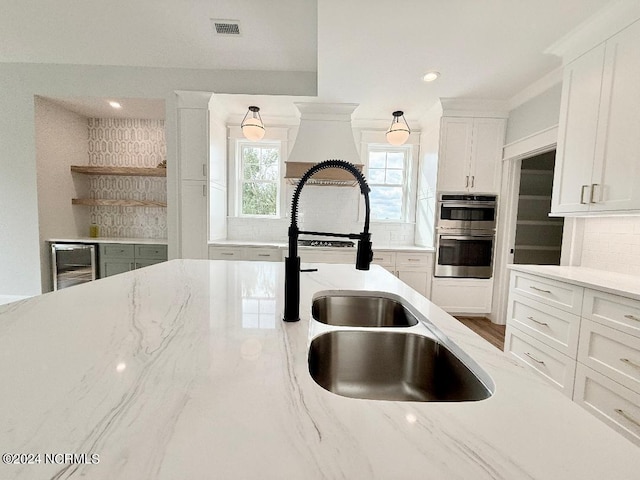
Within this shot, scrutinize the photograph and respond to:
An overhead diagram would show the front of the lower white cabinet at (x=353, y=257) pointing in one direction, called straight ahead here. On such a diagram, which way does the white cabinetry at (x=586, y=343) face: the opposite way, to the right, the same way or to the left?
to the right

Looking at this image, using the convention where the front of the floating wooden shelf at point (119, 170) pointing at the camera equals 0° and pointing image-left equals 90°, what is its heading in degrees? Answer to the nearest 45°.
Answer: approximately 0°

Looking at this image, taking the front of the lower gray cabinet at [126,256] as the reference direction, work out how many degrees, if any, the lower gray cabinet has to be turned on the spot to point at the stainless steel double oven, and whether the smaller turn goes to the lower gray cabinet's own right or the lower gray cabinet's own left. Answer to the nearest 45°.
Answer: approximately 45° to the lower gray cabinet's own left

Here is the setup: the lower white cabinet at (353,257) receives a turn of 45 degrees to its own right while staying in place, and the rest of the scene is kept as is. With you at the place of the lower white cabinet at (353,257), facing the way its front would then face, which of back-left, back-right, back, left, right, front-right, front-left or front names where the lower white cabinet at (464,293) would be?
back-left

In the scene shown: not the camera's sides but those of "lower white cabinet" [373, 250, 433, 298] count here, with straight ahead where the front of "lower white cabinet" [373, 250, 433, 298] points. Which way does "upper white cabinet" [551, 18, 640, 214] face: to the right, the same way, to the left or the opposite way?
to the right

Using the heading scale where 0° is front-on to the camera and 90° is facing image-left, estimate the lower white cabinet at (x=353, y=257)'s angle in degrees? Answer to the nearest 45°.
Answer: approximately 0°

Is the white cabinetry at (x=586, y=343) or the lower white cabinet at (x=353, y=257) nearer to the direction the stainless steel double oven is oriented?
the white cabinetry
